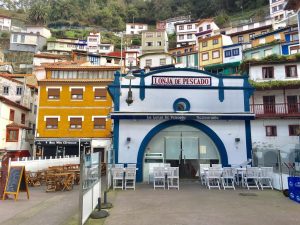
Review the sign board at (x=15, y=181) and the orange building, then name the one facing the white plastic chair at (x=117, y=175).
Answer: the orange building

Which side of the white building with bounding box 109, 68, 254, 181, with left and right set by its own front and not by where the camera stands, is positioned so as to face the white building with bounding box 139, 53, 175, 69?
back

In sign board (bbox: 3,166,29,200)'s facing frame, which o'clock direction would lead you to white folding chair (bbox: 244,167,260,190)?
The white folding chair is roughly at 8 o'clock from the sign board.

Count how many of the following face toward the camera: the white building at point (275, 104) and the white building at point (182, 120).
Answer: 2

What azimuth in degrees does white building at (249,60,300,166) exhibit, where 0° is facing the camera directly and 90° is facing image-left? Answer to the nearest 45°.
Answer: approximately 0°

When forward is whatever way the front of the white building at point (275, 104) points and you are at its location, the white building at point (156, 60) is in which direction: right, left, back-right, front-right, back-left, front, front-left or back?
back-right

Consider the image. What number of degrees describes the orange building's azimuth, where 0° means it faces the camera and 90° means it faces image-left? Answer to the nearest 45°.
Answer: approximately 0°
